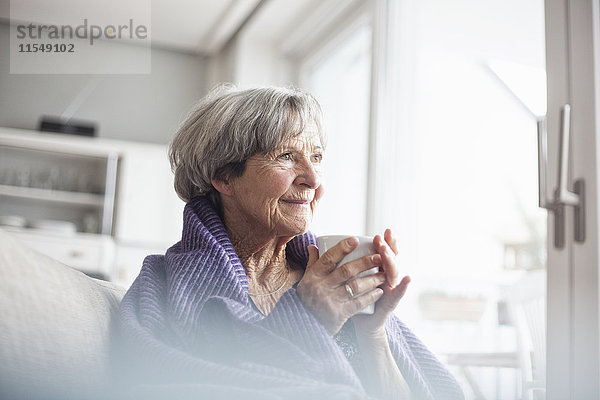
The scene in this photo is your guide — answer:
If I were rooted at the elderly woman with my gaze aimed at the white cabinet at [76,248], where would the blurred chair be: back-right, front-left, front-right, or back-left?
front-right

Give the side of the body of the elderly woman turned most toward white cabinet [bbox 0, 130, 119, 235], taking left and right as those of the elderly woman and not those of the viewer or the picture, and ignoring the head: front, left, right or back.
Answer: back

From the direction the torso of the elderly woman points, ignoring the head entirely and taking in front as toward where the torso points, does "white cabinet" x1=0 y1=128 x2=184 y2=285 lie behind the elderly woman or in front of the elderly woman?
behind

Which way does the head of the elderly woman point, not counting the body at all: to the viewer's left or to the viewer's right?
to the viewer's right

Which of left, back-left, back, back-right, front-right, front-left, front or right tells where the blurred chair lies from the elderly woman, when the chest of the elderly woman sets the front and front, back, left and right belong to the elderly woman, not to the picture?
left

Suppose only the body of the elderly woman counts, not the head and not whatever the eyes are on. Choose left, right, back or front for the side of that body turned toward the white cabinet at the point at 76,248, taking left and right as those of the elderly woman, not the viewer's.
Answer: back

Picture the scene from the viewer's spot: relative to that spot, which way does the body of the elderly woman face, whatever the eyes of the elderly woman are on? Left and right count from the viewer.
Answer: facing the viewer and to the right of the viewer

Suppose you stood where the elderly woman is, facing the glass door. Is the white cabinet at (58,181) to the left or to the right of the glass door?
left

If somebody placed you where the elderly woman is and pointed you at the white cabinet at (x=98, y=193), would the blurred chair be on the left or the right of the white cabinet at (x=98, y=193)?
right

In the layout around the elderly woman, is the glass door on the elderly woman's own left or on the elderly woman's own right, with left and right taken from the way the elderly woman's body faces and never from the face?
on the elderly woman's own left
